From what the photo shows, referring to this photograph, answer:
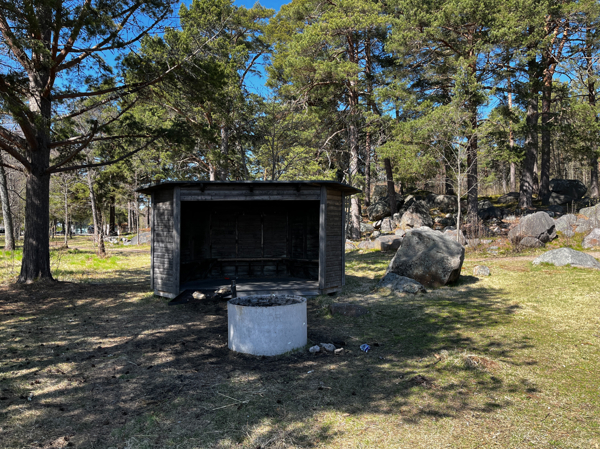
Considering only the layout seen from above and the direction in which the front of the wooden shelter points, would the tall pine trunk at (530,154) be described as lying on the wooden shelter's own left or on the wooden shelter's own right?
on the wooden shelter's own left

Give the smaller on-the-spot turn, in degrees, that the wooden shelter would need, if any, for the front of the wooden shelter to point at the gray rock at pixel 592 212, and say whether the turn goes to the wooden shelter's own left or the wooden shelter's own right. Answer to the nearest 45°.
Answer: approximately 90° to the wooden shelter's own left

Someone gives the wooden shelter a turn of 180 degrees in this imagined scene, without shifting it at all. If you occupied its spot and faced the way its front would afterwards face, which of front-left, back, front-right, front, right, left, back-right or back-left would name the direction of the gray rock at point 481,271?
right

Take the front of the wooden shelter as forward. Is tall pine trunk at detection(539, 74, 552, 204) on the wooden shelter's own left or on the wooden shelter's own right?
on the wooden shelter's own left

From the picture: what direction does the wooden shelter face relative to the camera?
toward the camera

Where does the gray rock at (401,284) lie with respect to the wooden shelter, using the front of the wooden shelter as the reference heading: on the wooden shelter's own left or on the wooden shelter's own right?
on the wooden shelter's own left

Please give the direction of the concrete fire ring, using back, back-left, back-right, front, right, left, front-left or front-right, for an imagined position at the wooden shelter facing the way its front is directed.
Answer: front

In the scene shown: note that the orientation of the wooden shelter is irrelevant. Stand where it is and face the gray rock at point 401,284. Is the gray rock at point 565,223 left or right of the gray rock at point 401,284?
left

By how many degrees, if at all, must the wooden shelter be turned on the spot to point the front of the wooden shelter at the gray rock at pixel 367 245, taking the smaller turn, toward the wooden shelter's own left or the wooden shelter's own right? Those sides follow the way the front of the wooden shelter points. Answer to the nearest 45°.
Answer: approximately 135° to the wooden shelter's own left

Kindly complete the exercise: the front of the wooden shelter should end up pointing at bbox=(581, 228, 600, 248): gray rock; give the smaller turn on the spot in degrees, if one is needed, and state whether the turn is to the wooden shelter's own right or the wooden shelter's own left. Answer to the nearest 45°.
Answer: approximately 90° to the wooden shelter's own left

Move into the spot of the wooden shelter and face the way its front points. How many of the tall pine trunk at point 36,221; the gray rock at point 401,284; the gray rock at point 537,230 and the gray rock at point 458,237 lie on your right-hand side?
1

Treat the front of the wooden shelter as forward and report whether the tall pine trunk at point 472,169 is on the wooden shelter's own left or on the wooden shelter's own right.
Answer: on the wooden shelter's own left

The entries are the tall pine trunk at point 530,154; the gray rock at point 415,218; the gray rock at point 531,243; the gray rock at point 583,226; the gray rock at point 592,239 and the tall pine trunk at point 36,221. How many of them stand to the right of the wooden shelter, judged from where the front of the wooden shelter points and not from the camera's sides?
1

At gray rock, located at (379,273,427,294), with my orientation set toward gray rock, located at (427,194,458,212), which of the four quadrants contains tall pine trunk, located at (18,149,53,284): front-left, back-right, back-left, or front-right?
back-left

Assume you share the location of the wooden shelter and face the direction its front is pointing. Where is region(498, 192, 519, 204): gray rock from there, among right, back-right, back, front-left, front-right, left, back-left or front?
back-left
